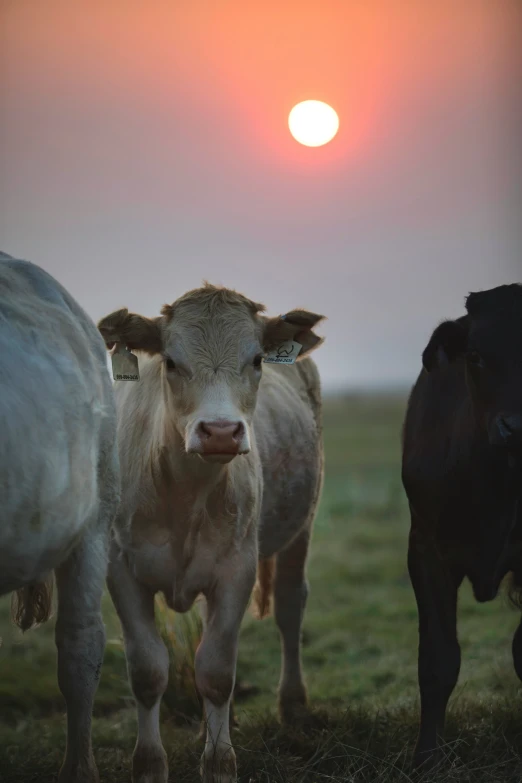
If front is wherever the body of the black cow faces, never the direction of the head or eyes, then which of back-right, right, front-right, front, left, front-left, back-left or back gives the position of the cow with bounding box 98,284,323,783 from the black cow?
right

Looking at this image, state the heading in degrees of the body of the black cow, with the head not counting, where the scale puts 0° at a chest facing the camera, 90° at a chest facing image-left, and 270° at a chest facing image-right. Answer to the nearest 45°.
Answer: approximately 0°

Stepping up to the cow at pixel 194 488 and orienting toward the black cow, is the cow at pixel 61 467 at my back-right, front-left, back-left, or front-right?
back-right

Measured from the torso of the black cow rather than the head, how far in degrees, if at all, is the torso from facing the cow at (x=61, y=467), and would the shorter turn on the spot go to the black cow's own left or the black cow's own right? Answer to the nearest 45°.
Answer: approximately 45° to the black cow's own right
